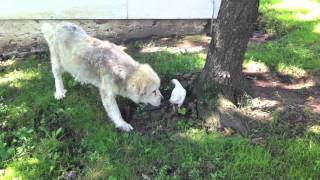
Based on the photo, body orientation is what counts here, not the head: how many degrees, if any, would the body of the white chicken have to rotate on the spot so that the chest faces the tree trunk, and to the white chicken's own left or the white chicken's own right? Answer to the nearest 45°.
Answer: approximately 135° to the white chicken's own left
